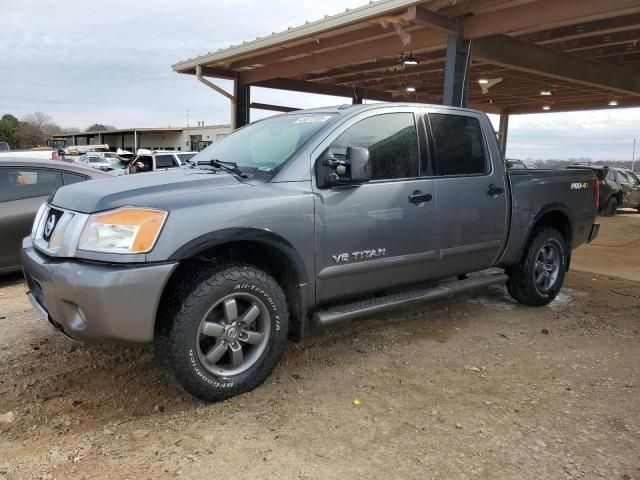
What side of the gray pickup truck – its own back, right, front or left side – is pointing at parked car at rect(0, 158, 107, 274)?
right

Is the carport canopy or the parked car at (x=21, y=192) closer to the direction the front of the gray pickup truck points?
the parked car

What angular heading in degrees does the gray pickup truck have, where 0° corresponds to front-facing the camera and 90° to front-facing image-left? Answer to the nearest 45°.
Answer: approximately 45°

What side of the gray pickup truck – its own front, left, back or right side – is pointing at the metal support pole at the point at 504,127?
back

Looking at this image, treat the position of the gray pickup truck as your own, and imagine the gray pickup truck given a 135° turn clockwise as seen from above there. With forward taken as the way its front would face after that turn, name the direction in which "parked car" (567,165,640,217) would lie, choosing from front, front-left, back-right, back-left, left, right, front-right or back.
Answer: front-right
